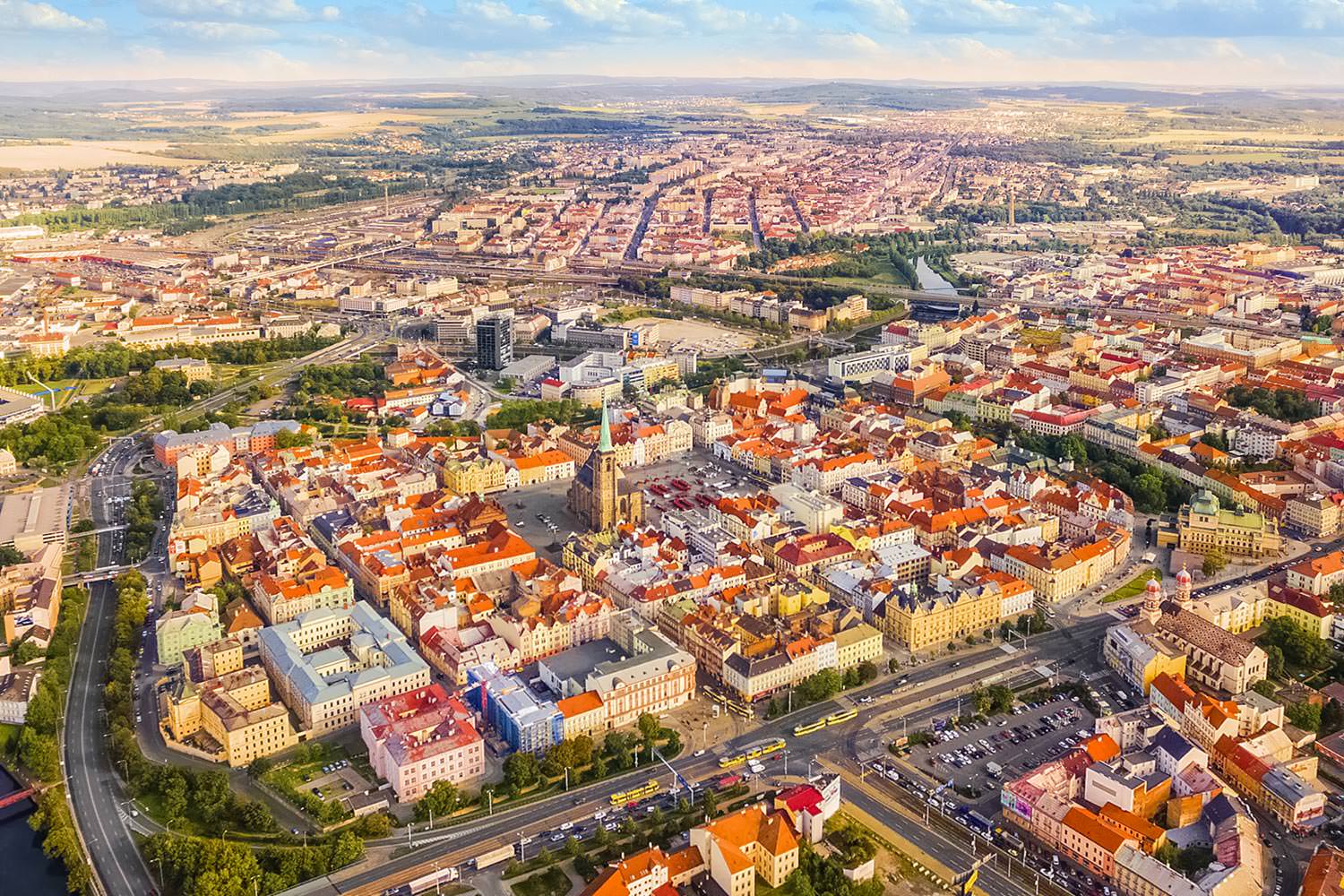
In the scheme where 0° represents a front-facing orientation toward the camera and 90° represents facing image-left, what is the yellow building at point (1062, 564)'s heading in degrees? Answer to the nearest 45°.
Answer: approximately 315°

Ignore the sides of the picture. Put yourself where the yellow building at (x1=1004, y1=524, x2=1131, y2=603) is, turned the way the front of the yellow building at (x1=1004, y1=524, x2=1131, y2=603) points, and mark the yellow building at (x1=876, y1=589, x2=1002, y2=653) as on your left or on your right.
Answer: on your right

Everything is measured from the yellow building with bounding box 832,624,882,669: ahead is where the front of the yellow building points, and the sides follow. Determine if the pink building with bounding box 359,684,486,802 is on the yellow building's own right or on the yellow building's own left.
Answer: on the yellow building's own right

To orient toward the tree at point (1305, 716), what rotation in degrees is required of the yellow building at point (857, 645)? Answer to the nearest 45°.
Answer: approximately 45° to its left

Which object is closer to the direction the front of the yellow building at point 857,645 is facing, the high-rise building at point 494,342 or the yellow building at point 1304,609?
the yellow building

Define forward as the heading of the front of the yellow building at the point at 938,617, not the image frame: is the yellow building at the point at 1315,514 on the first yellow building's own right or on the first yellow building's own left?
on the first yellow building's own left

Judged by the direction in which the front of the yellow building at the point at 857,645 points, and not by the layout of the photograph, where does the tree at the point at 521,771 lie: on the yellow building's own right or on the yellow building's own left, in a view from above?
on the yellow building's own right

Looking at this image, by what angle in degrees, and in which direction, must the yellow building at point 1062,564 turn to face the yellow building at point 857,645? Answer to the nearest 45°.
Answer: approximately 90° to its right

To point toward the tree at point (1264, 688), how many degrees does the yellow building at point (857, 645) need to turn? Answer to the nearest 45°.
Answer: approximately 45° to its left

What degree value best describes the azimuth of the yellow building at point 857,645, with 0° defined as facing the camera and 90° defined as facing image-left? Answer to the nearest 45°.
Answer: approximately 315°

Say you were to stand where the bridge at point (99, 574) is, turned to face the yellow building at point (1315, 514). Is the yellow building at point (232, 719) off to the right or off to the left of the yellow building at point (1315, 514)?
right

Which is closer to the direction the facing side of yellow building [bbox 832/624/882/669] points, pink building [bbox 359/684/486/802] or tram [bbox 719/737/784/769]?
the tram
